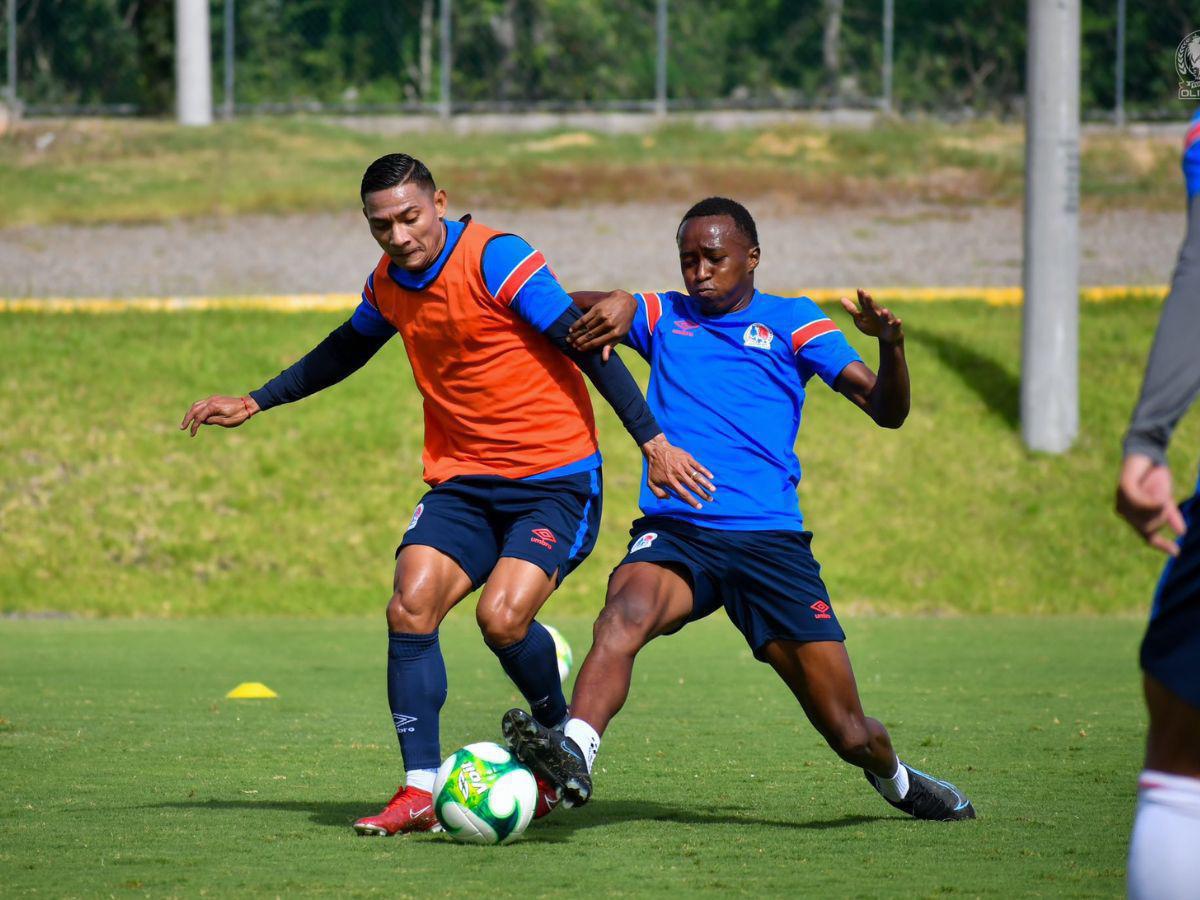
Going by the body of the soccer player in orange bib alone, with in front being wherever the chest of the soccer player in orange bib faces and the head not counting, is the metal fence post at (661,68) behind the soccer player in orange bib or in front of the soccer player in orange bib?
behind

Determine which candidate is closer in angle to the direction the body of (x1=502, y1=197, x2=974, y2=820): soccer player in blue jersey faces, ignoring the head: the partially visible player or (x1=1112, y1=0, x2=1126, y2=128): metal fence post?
the partially visible player

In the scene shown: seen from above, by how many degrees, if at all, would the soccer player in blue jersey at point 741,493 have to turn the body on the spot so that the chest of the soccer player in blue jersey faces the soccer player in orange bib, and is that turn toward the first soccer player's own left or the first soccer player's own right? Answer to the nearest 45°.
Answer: approximately 90° to the first soccer player's own right

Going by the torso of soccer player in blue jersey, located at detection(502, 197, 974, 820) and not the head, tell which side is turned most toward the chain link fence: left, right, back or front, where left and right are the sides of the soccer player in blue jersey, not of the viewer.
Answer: back

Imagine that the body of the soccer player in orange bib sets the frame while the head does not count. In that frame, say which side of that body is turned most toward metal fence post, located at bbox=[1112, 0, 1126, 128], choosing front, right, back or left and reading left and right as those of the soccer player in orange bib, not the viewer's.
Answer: back

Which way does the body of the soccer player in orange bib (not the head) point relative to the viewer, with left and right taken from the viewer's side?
facing the viewer and to the left of the viewer

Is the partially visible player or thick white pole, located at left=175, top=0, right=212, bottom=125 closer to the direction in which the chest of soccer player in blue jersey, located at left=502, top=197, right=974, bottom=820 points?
the partially visible player

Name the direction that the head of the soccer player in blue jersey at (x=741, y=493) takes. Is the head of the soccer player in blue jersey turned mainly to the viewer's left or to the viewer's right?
to the viewer's left

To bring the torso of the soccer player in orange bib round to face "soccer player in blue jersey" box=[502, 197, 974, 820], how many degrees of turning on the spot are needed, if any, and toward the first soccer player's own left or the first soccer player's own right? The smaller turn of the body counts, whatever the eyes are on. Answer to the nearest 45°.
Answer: approximately 135° to the first soccer player's own left

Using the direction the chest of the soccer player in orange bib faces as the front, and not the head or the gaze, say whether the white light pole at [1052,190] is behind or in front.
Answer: behind

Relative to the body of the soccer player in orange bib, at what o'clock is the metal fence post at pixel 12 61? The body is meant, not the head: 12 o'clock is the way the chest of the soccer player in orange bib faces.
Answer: The metal fence post is roughly at 4 o'clock from the soccer player in orange bib.

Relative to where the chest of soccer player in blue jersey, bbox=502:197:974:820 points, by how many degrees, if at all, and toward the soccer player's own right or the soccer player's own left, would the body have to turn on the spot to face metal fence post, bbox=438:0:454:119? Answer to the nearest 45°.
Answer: approximately 180°

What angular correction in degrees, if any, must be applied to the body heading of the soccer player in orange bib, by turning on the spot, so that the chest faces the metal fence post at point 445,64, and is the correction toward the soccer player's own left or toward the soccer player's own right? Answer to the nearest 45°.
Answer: approximately 135° to the soccer player's own right

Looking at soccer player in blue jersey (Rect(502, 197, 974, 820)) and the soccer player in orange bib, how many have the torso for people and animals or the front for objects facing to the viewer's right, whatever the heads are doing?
0

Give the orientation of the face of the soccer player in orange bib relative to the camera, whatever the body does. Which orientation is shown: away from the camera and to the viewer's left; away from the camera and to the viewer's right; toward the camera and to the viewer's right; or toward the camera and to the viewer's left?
toward the camera and to the viewer's left

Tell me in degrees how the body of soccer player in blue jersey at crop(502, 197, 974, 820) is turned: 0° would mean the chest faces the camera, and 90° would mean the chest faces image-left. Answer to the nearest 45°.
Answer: approximately 0°
